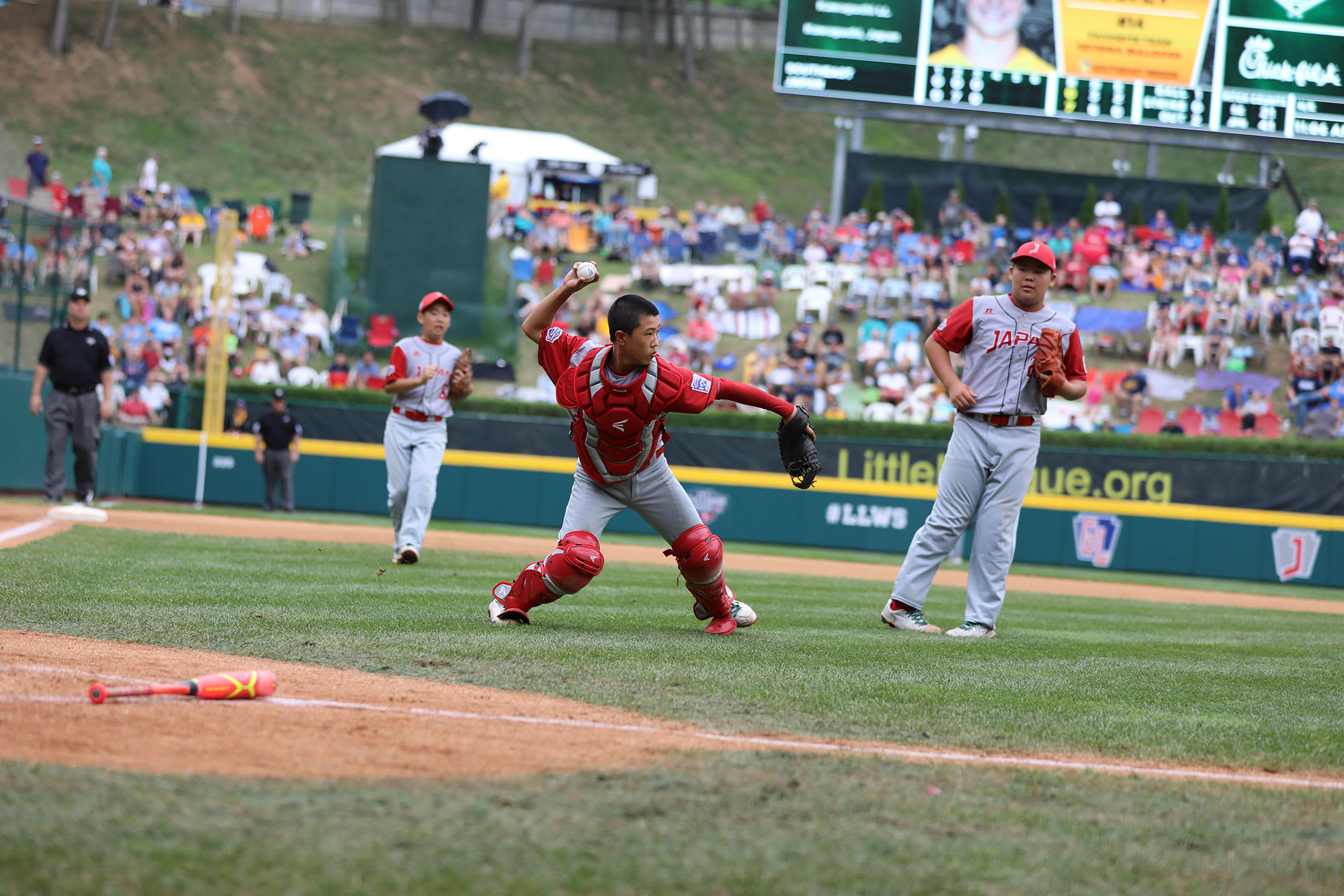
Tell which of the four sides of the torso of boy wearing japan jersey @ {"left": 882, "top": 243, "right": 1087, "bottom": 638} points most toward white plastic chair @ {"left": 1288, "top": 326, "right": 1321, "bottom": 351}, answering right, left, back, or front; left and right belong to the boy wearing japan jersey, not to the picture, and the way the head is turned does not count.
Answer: back

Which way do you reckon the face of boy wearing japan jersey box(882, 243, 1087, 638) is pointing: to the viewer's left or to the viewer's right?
to the viewer's left

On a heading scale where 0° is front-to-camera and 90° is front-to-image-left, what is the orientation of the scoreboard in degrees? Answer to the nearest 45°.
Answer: approximately 0°

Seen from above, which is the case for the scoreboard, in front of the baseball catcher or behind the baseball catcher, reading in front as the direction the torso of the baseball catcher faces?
behind

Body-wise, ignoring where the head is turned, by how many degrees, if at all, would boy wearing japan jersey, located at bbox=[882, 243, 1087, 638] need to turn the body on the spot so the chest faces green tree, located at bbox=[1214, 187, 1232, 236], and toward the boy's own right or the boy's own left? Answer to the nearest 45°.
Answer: approximately 180°

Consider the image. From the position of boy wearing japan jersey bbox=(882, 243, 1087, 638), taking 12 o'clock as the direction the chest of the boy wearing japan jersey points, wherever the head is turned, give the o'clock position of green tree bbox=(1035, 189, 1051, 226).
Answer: The green tree is roughly at 6 o'clock from the boy wearing japan jersey.
